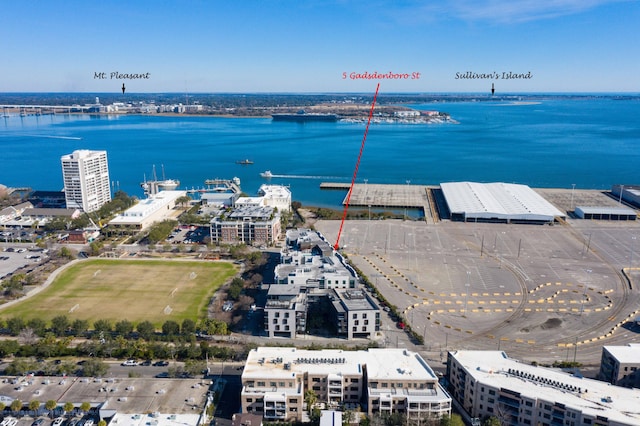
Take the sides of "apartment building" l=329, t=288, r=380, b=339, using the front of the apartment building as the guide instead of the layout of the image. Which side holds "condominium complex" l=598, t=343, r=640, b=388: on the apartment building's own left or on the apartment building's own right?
on the apartment building's own left

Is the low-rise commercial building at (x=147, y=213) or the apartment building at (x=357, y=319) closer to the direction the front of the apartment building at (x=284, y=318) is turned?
the apartment building

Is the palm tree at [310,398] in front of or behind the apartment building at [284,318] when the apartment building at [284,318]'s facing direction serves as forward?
in front

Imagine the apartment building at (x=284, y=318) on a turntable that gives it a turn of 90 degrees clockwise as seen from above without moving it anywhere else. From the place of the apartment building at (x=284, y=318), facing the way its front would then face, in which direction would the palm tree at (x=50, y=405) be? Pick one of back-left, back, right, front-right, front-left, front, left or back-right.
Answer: front-left

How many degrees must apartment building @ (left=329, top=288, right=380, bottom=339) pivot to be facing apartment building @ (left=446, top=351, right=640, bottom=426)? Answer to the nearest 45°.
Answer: approximately 45° to its left

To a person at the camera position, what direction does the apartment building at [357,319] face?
facing the viewer

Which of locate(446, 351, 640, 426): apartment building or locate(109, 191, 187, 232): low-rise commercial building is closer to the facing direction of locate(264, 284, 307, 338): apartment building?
the apartment building

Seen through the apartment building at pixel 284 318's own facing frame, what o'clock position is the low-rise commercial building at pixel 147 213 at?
The low-rise commercial building is roughly at 5 o'clock from the apartment building.

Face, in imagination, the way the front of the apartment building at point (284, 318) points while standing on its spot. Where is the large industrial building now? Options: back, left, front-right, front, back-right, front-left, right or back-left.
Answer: back-left

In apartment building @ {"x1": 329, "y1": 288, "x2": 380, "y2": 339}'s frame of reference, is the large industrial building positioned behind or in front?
behind

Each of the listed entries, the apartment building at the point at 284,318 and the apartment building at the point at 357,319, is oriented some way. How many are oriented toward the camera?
2

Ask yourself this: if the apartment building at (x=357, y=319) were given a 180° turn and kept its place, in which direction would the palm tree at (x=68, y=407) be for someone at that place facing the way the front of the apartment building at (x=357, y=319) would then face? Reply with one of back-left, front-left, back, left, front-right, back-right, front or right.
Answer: back-left

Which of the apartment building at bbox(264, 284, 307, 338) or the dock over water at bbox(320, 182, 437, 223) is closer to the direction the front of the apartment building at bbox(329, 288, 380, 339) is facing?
the apartment building

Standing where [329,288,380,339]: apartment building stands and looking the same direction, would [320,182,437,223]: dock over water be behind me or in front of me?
behind

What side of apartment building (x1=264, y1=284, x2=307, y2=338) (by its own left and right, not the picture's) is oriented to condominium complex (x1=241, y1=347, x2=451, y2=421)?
front

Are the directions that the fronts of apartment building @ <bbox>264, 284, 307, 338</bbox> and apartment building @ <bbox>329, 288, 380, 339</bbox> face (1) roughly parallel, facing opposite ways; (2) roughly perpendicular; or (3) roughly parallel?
roughly parallel
